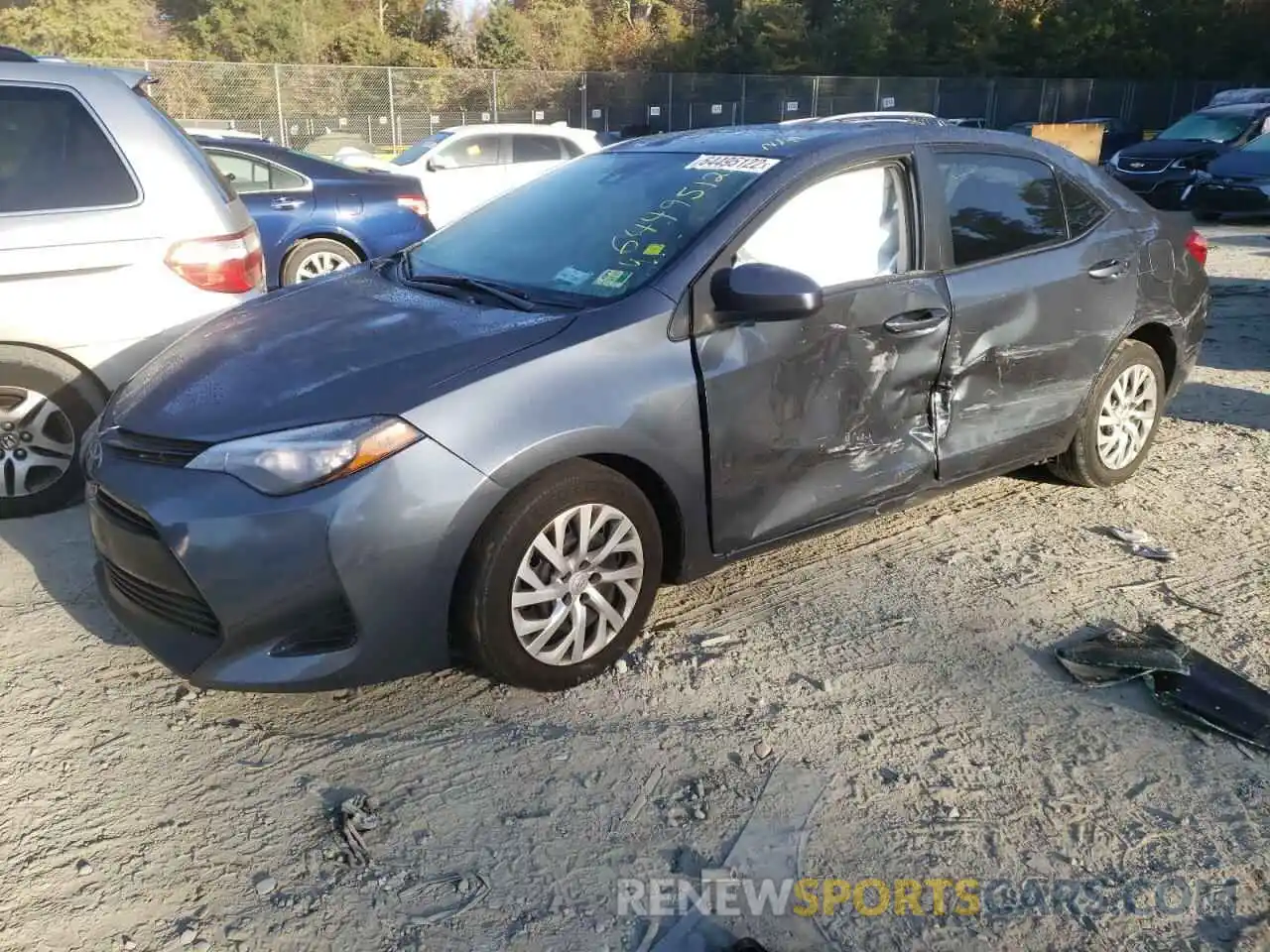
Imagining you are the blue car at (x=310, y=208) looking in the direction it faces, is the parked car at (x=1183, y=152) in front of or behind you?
behind

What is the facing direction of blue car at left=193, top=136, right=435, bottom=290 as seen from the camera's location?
facing to the left of the viewer

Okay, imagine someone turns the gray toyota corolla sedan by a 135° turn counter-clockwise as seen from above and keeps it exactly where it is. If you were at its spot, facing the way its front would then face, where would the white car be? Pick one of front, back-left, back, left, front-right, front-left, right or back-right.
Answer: left

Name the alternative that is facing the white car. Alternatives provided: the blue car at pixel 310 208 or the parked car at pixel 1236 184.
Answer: the parked car

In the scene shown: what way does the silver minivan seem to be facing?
to the viewer's left

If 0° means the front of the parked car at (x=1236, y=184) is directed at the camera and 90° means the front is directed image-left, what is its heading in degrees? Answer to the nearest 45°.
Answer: approximately 45°

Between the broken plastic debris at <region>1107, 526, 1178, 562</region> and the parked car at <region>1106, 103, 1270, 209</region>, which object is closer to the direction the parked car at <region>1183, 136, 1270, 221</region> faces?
the broken plastic debris

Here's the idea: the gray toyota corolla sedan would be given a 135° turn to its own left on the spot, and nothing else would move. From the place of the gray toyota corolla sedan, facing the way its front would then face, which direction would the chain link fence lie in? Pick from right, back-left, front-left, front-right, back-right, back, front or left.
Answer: left

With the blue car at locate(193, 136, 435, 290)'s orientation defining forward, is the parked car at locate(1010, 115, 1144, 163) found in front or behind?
behind

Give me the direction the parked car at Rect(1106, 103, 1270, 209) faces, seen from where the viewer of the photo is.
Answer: facing the viewer and to the left of the viewer

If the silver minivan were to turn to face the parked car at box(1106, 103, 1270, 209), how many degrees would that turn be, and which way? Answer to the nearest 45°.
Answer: approximately 135° to its right

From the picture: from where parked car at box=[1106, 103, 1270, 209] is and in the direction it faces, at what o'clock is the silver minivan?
The silver minivan is roughly at 11 o'clock from the parked car.
